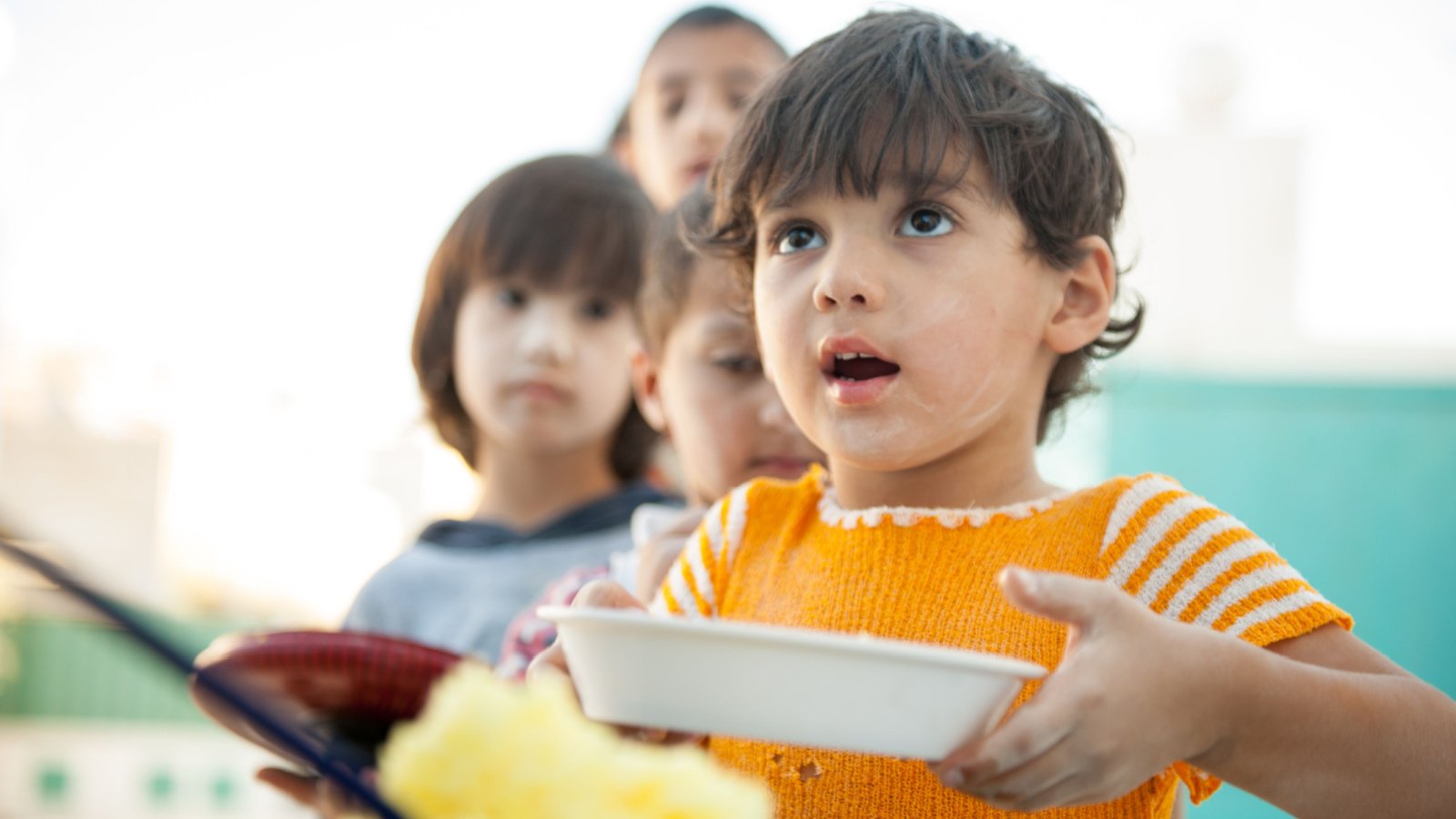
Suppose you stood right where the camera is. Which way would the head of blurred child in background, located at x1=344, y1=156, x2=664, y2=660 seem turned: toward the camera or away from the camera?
toward the camera

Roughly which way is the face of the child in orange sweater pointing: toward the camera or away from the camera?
toward the camera

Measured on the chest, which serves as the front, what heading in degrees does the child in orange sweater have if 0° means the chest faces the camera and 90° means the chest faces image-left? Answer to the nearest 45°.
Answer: approximately 45°

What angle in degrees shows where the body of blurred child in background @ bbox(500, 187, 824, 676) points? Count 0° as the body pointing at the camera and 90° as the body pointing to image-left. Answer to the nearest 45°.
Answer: approximately 315°

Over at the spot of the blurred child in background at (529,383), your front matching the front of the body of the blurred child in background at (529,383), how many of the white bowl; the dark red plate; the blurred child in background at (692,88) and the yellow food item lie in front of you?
3

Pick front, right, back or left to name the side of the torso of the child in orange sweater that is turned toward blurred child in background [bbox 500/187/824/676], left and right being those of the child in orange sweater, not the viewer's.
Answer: right

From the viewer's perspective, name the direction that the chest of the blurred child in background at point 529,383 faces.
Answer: toward the camera

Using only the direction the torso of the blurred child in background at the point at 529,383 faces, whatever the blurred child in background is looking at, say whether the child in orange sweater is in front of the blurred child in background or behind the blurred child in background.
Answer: in front

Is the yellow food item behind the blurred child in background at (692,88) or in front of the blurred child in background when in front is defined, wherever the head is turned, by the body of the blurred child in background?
in front

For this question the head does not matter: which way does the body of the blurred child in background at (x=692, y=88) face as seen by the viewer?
toward the camera

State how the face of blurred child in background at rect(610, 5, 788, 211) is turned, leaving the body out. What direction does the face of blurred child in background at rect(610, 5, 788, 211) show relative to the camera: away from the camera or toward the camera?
toward the camera

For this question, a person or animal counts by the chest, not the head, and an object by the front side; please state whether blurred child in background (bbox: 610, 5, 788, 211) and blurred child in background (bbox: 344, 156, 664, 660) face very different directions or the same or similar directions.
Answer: same or similar directions

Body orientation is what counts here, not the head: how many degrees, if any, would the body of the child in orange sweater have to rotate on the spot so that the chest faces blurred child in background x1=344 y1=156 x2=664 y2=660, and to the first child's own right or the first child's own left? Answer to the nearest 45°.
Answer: approximately 90° to the first child's own right

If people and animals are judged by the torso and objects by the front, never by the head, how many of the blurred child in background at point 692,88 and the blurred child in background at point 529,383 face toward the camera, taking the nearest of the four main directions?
2

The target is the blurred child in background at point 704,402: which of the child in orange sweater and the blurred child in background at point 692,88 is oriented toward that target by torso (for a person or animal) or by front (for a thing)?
the blurred child in background at point 692,88
